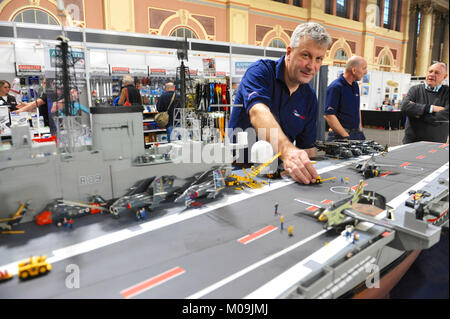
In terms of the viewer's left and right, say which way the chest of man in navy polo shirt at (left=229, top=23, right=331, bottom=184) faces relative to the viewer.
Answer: facing the viewer and to the right of the viewer

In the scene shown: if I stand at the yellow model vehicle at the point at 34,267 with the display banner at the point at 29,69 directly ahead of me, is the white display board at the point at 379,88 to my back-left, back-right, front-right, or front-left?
front-right

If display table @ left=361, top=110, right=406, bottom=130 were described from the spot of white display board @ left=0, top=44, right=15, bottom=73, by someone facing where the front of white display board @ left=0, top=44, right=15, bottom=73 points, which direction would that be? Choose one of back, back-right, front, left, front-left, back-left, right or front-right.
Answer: left

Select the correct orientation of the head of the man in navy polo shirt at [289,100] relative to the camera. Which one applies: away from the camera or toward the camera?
toward the camera

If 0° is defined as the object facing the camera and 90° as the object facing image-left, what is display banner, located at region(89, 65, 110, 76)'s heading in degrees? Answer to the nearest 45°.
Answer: approximately 0°

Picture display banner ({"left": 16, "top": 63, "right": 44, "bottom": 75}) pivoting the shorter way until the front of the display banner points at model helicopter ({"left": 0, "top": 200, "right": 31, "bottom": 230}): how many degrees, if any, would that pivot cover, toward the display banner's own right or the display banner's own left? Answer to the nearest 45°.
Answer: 0° — it already faces it

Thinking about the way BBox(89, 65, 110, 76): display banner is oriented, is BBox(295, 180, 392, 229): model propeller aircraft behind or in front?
in front

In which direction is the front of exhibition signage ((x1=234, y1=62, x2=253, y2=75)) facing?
toward the camera

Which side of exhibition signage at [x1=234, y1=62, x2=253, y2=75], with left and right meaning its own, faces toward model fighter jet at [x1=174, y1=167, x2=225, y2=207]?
front

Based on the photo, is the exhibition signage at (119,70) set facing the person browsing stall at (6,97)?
no

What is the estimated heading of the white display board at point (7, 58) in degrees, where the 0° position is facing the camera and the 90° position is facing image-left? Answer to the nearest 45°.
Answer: approximately 0°

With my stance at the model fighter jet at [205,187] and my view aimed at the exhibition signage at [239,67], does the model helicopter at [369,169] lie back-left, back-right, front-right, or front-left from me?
front-right

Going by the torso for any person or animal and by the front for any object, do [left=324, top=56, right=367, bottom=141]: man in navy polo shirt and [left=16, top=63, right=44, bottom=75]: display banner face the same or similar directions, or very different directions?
same or similar directions

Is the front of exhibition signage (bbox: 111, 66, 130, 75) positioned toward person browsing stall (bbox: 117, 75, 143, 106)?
yes

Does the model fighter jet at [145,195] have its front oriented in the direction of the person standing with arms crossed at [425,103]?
no
